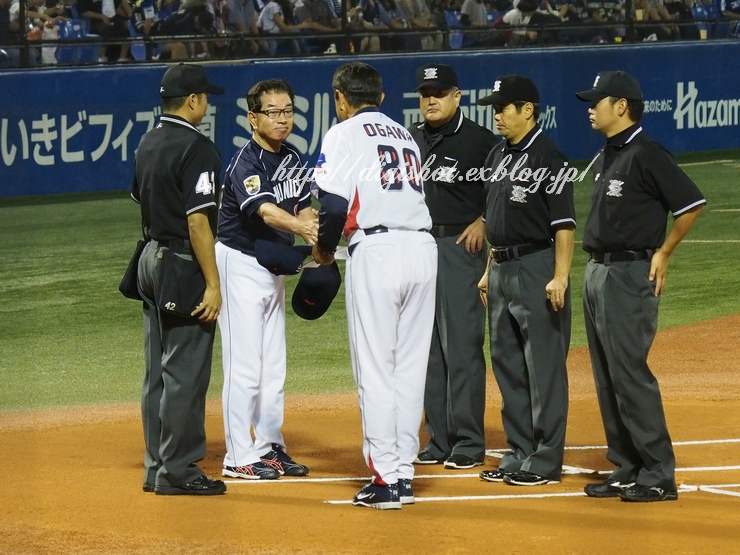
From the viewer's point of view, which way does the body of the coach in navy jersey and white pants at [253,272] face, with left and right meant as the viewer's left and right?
facing the viewer and to the right of the viewer

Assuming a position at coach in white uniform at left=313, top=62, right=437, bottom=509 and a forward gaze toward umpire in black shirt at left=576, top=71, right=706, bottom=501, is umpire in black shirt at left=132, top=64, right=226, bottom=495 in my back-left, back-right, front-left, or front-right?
back-left

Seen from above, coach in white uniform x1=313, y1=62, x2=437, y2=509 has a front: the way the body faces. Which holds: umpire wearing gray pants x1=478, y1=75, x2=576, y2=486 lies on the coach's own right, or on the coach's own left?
on the coach's own right

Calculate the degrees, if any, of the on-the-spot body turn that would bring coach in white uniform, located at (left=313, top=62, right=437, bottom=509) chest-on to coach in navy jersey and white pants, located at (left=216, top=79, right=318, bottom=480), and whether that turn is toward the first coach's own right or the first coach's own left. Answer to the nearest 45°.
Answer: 0° — they already face them

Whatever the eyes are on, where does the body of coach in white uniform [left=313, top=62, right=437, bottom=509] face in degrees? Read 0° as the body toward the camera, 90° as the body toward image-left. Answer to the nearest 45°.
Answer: approximately 135°

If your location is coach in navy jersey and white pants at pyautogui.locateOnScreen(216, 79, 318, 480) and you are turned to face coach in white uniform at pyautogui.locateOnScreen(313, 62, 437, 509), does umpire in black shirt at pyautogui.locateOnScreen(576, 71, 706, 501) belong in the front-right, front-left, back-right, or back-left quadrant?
front-left

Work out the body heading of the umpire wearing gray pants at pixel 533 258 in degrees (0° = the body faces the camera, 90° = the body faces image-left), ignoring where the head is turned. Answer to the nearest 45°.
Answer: approximately 45°

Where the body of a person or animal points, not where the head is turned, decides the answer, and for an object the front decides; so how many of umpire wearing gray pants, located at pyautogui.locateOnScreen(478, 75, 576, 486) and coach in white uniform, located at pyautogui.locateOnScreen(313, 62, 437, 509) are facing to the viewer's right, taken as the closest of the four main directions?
0

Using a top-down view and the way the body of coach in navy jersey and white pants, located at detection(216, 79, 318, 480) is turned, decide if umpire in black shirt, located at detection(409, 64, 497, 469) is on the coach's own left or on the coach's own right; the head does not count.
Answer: on the coach's own left

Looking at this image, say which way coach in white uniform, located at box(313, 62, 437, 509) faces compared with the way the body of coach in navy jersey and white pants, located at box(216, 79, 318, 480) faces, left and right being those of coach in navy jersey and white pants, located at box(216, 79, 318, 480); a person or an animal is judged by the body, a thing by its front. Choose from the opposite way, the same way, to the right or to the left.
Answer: the opposite way

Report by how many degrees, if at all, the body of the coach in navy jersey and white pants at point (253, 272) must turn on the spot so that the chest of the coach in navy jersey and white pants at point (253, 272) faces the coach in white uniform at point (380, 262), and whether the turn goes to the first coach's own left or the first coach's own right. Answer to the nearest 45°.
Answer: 0° — they already face them

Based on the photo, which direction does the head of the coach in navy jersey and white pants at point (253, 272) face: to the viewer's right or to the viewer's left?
to the viewer's right

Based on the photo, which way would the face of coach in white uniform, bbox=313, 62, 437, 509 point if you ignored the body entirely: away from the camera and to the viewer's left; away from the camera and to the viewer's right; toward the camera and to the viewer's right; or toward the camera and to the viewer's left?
away from the camera and to the viewer's left

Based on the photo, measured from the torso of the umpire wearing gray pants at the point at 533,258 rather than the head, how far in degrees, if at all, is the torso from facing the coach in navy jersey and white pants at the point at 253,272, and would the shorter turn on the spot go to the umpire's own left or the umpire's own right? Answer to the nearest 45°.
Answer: approximately 45° to the umpire's own right
